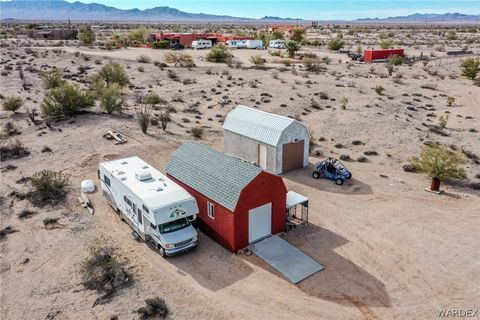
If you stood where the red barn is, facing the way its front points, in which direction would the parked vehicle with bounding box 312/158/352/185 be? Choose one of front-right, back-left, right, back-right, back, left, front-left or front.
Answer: left

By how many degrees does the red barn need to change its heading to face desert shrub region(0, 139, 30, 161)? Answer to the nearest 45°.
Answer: approximately 180°

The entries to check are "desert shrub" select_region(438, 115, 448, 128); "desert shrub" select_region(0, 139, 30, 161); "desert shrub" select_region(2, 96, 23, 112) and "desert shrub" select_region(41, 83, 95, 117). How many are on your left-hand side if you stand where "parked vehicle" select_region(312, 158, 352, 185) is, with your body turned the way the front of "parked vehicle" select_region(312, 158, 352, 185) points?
1

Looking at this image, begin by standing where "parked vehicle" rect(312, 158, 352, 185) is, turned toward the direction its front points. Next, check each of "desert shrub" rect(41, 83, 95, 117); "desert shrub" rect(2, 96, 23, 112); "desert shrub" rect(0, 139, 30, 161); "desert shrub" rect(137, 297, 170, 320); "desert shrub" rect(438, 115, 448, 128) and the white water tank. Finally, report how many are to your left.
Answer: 1

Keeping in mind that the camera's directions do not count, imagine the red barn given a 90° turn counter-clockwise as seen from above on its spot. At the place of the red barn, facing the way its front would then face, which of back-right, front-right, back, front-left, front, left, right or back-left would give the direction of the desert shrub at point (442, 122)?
front

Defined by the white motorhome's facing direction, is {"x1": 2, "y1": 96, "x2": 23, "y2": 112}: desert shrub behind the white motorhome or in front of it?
behind

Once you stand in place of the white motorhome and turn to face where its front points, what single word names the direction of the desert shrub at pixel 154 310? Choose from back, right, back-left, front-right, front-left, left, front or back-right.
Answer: front-right

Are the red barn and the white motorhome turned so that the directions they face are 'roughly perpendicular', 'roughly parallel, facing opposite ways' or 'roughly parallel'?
roughly parallel

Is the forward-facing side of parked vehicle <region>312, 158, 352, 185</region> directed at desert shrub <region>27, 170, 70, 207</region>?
no

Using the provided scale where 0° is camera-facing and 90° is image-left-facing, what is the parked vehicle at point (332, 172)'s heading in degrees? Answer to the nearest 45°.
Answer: approximately 315°

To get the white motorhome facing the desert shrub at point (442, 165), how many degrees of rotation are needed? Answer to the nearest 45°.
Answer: approximately 45° to its left

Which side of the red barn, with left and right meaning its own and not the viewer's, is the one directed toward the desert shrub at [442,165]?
left

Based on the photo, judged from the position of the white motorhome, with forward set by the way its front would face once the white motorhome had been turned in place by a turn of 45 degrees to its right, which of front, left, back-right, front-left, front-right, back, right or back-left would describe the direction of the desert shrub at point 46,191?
back-right

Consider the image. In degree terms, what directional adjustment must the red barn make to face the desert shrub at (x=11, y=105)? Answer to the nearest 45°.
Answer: approximately 180°

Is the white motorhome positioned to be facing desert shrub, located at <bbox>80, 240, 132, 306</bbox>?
no

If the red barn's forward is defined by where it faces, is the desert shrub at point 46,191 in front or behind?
behind

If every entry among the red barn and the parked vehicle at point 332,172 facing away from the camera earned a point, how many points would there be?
0

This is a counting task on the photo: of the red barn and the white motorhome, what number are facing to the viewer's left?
0

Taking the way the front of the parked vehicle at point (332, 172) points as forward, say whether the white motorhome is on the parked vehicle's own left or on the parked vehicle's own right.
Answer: on the parked vehicle's own right
